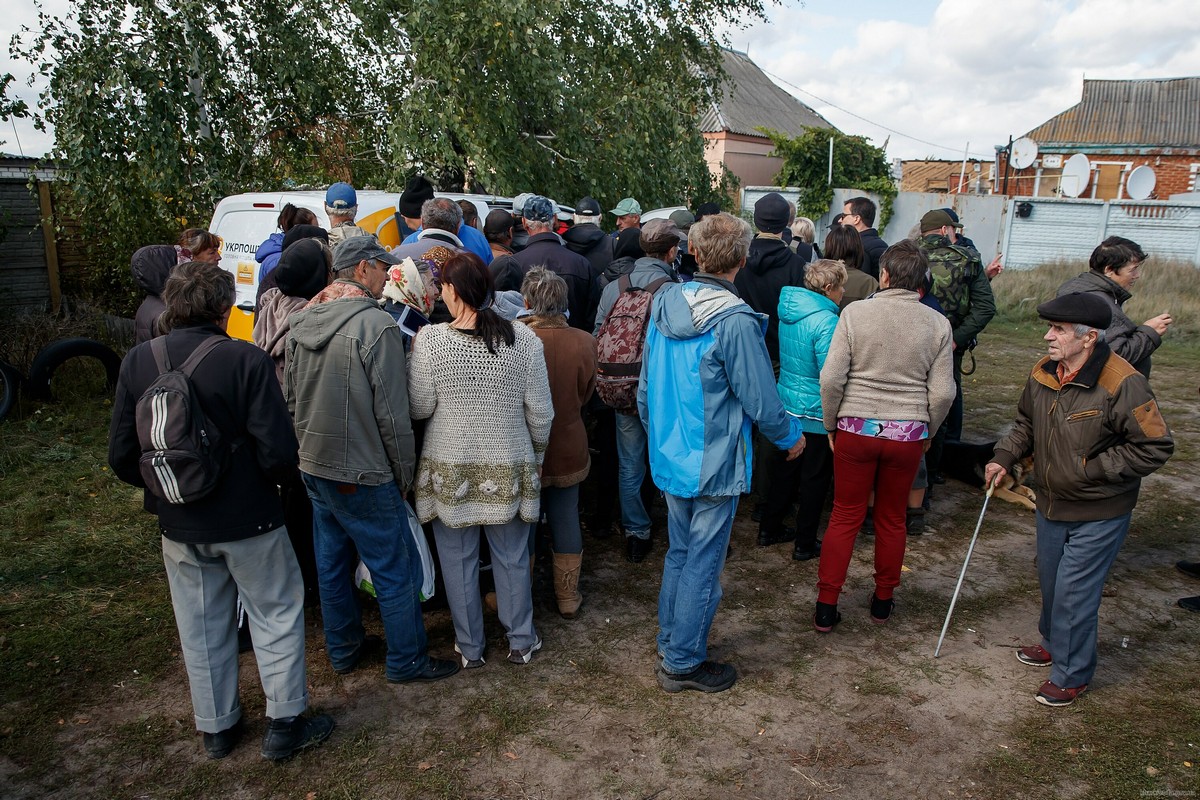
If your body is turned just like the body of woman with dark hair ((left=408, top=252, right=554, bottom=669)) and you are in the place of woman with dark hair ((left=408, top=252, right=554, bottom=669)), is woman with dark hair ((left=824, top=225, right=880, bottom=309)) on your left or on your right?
on your right

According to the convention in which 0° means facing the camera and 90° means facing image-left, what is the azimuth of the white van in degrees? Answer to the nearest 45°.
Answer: approximately 225°

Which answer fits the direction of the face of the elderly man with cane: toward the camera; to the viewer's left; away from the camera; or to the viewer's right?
to the viewer's left

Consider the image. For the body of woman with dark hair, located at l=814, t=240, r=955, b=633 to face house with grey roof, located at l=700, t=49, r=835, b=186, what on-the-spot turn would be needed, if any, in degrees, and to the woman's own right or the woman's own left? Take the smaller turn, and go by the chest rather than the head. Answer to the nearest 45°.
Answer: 0° — they already face it

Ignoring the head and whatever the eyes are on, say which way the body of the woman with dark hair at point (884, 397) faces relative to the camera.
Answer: away from the camera

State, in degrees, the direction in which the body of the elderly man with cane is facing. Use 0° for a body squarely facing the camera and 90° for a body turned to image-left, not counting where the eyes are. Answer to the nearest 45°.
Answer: approximately 45°

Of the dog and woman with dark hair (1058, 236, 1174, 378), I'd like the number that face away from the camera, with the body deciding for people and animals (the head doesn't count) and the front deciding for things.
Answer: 0

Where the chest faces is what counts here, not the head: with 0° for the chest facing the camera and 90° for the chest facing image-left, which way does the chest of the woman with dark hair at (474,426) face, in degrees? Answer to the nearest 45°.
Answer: approximately 180°

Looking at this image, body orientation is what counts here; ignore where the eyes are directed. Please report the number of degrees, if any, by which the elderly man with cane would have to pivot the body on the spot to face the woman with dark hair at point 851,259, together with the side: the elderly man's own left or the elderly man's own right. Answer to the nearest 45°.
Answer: approximately 90° to the elderly man's own right

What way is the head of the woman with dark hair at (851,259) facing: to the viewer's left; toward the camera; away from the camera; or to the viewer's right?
away from the camera
